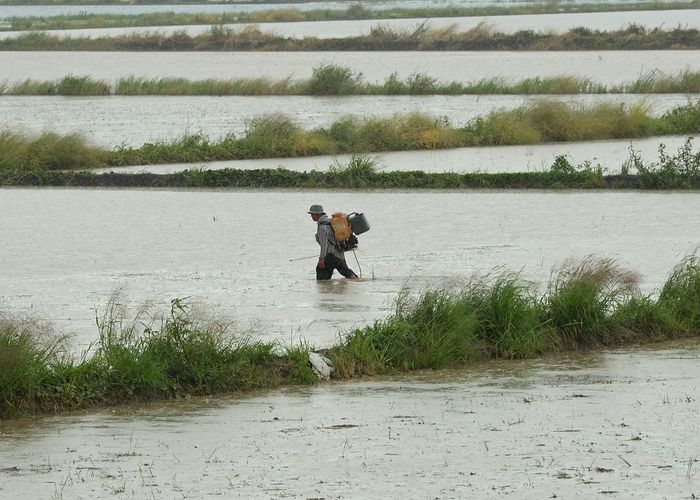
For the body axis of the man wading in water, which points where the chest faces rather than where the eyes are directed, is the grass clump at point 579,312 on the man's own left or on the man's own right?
on the man's own left

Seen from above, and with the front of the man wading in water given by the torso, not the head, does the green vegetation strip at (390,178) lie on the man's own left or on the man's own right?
on the man's own right

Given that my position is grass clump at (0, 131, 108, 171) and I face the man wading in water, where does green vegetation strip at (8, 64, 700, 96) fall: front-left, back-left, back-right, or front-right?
back-left

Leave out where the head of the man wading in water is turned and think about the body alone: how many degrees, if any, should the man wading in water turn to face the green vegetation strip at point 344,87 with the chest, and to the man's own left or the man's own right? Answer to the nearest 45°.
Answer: approximately 90° to the man's own right

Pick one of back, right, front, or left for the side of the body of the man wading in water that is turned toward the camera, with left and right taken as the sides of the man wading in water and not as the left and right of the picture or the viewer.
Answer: left

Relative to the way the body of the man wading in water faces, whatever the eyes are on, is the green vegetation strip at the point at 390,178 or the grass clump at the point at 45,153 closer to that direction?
the grass clump

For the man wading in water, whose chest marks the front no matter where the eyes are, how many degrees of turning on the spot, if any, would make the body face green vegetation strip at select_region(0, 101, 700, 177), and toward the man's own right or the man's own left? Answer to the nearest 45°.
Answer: approximately 90° to the man's own right

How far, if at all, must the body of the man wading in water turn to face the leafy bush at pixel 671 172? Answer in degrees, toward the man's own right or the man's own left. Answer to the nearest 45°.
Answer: approximately 135° to the man's own right

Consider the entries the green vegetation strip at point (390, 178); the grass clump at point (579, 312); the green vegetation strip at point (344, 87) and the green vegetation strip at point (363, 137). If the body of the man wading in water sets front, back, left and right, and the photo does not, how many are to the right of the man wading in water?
3
